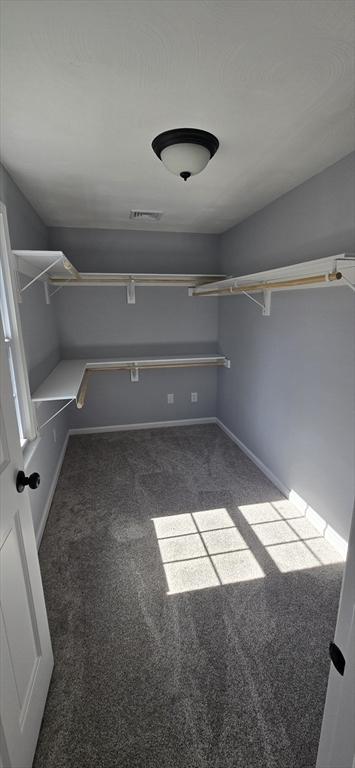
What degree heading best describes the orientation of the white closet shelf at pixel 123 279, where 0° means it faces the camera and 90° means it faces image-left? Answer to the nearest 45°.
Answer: approximately 0°

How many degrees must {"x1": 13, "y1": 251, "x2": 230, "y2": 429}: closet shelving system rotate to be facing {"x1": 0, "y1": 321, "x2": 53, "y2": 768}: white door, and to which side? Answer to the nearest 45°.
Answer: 0° — it already faces it

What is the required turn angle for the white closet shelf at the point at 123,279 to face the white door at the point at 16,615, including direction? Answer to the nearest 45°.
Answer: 0° — it already faces it

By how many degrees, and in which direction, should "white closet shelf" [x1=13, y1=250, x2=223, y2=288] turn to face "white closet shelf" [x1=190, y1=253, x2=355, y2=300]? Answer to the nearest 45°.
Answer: approximately 45° to its left
